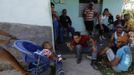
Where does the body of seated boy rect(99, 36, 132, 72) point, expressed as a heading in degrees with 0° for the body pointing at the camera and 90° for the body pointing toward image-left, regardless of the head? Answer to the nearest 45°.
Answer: approximately 90°

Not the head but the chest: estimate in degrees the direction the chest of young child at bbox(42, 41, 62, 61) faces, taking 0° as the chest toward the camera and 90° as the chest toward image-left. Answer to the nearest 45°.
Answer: approximately 315°

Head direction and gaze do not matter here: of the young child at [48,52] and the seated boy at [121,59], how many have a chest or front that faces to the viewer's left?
1

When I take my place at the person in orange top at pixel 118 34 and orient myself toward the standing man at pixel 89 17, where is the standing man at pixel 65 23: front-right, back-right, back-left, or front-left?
front-left

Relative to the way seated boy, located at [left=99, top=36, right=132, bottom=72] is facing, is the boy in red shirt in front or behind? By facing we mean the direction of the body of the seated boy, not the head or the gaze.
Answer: in front

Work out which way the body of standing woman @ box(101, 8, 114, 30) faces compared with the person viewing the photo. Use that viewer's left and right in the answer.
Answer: facing the viewer and to the left of the viewer

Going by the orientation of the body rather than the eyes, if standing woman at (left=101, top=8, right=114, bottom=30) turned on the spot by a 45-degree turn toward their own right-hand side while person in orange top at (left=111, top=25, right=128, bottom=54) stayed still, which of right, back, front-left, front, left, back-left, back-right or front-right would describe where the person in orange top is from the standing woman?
left

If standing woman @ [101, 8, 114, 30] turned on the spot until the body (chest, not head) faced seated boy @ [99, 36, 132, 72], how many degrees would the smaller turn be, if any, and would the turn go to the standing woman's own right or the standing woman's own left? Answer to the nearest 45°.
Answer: approximately 45° to the standing woman's own left

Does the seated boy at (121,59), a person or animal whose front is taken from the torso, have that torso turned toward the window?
no

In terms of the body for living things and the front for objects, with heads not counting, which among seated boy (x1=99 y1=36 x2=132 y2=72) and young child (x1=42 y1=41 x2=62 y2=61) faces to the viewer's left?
the seated boy

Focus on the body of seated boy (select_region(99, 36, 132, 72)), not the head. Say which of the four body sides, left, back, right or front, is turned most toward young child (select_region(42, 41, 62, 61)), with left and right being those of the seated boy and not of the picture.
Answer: front
